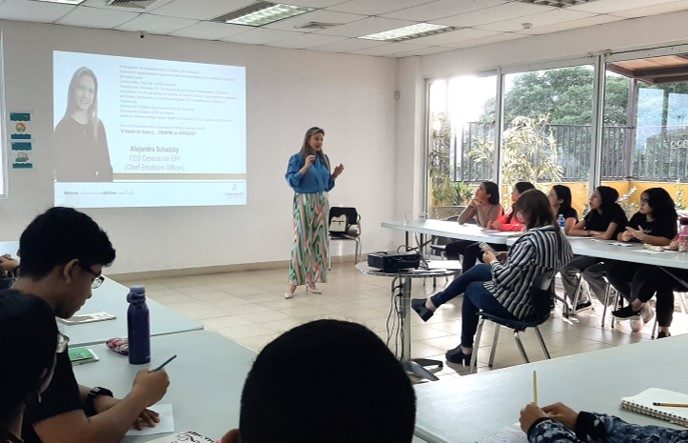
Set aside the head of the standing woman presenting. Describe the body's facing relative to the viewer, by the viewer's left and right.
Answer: facing the viewer and to the right of the viewer

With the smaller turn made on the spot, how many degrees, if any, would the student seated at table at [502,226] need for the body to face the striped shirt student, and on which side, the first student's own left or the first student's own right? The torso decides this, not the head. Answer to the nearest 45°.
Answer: approximately 90° to the first student's own left

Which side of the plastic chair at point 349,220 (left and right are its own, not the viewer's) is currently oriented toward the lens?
front

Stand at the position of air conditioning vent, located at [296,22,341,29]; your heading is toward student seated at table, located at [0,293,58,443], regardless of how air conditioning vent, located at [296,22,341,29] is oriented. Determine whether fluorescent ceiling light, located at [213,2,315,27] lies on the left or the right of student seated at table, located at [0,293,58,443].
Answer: right

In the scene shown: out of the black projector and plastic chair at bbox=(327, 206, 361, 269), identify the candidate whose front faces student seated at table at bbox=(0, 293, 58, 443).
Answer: the plastic chair

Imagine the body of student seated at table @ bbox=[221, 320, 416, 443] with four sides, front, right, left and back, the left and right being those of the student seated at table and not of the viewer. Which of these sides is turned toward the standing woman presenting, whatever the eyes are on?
front

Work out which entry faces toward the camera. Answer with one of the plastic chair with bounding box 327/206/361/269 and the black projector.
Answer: the plastic chair

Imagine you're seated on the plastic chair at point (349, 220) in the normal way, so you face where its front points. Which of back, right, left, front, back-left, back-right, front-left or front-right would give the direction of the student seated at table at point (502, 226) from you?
front-left

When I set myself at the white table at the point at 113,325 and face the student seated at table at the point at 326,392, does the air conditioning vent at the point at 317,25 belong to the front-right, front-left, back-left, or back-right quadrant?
back-left

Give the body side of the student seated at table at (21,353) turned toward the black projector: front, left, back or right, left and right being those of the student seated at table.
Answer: front

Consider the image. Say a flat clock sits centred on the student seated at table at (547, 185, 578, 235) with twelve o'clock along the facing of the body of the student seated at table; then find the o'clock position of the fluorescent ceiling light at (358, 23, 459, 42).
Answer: The fluorescent ceiling light is roughly at 1 o'clock from the student seated at table.

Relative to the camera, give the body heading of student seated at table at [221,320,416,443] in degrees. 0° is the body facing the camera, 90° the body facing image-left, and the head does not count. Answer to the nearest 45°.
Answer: approximately 180°

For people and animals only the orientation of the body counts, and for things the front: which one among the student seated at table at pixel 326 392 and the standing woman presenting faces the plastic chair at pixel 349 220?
the student seated at table

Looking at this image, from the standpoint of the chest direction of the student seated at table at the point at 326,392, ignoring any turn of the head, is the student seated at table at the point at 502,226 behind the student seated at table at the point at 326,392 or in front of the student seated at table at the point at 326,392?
in front

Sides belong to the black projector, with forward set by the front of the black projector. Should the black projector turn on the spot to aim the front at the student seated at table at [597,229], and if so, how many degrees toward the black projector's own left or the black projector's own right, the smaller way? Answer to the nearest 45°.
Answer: approximately 90° to the black projector's own right

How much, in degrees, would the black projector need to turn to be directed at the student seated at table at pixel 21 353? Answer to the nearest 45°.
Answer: approximately 135° to its left
